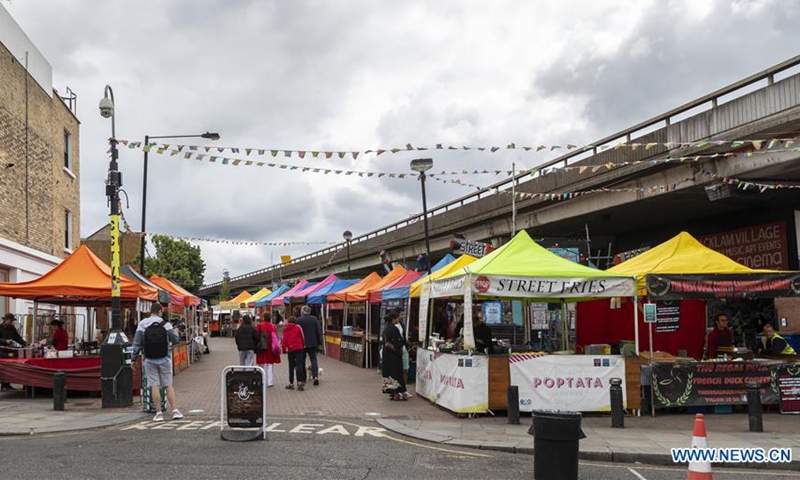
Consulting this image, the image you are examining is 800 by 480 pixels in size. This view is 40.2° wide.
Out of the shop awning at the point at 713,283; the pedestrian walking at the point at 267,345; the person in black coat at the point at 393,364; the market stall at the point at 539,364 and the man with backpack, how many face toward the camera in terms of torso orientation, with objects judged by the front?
2

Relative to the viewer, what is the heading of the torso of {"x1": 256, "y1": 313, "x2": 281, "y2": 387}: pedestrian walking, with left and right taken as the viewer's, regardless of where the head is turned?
facing away from the viewer

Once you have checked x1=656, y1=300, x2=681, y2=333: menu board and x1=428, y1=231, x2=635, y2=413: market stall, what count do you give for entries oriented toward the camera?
2

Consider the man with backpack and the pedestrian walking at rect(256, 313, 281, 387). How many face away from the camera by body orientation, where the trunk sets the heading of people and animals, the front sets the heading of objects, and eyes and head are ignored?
2

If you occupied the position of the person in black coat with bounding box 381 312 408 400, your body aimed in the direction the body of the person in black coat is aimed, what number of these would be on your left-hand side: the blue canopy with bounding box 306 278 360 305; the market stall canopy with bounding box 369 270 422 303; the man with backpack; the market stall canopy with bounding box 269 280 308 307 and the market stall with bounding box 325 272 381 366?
4

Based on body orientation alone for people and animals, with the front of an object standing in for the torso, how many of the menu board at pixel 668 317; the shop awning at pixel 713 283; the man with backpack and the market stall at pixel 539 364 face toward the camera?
3

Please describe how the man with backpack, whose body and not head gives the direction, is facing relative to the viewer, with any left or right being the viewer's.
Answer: facing away from the viewer

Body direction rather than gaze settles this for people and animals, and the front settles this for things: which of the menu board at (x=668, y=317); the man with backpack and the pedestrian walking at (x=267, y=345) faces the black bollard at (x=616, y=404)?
the menu board

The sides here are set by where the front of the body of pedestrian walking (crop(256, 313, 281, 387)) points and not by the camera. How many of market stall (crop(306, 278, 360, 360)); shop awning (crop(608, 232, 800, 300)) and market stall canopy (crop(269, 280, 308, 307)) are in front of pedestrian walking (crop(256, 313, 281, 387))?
2
